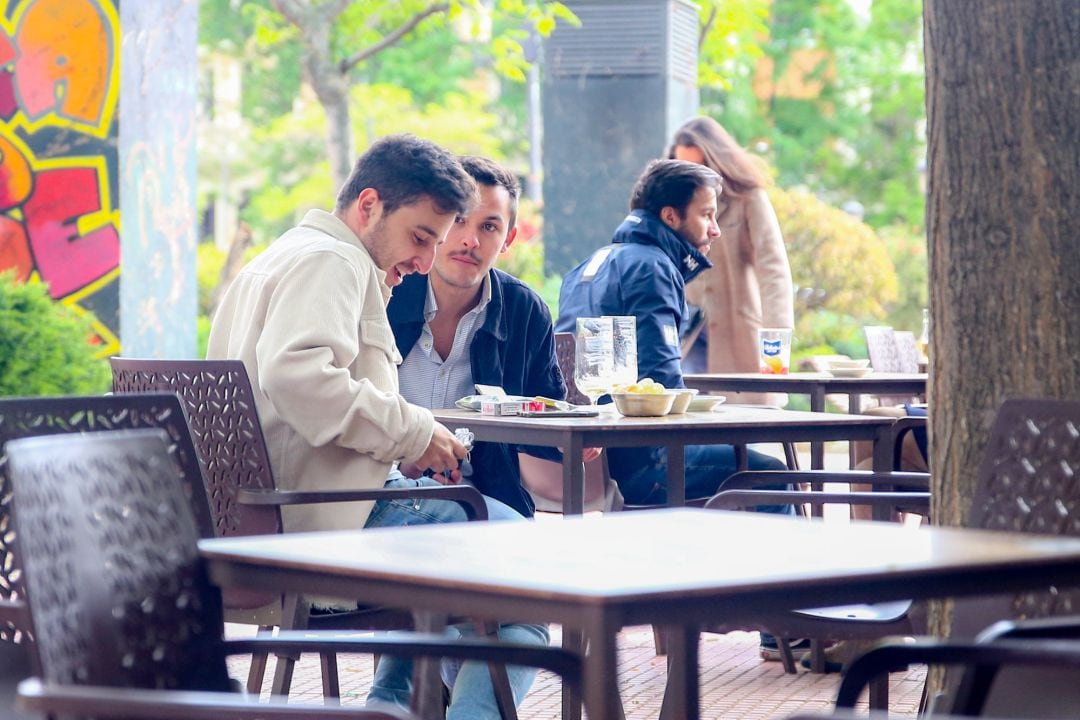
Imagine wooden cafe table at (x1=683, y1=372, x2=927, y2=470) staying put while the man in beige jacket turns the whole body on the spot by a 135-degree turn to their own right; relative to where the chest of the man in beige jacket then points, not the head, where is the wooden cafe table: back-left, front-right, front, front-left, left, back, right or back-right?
back

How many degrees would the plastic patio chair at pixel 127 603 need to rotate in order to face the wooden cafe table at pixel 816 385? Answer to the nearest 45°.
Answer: approximately 90° to its left

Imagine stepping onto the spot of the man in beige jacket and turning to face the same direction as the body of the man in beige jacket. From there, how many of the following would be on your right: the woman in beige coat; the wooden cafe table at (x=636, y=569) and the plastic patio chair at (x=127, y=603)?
2

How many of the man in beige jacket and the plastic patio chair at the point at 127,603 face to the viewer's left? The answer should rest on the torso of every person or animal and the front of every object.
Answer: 0

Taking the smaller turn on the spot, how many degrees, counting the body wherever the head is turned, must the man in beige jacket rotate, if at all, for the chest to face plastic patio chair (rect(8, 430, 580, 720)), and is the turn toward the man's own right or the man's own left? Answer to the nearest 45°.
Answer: approximately 90° to the man's own right

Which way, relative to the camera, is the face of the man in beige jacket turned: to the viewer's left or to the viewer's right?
to the viewer's right

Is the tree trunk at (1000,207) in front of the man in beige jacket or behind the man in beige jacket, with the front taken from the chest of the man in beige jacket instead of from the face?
in front

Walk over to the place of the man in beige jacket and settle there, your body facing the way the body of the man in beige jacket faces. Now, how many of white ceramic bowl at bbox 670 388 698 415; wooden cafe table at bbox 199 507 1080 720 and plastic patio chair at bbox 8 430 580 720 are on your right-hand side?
2

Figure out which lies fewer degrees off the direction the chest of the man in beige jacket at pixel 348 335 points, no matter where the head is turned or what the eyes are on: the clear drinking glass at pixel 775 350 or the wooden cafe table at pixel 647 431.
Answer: the wooden cafe table

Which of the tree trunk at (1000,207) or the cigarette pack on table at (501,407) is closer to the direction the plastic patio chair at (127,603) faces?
the tree trunk

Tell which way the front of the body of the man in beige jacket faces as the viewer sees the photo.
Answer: to the viewer's right

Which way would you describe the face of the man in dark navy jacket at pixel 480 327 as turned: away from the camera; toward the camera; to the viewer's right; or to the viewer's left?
toward the camera

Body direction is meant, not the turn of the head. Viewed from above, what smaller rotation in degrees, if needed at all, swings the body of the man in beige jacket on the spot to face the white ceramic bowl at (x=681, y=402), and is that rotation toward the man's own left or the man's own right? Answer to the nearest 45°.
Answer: approximately 45° to the man's own left

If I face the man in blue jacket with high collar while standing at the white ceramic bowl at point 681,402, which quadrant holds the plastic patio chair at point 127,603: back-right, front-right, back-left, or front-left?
back-left

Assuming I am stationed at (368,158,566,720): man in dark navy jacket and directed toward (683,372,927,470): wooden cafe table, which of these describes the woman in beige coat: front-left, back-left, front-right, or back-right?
front-left
